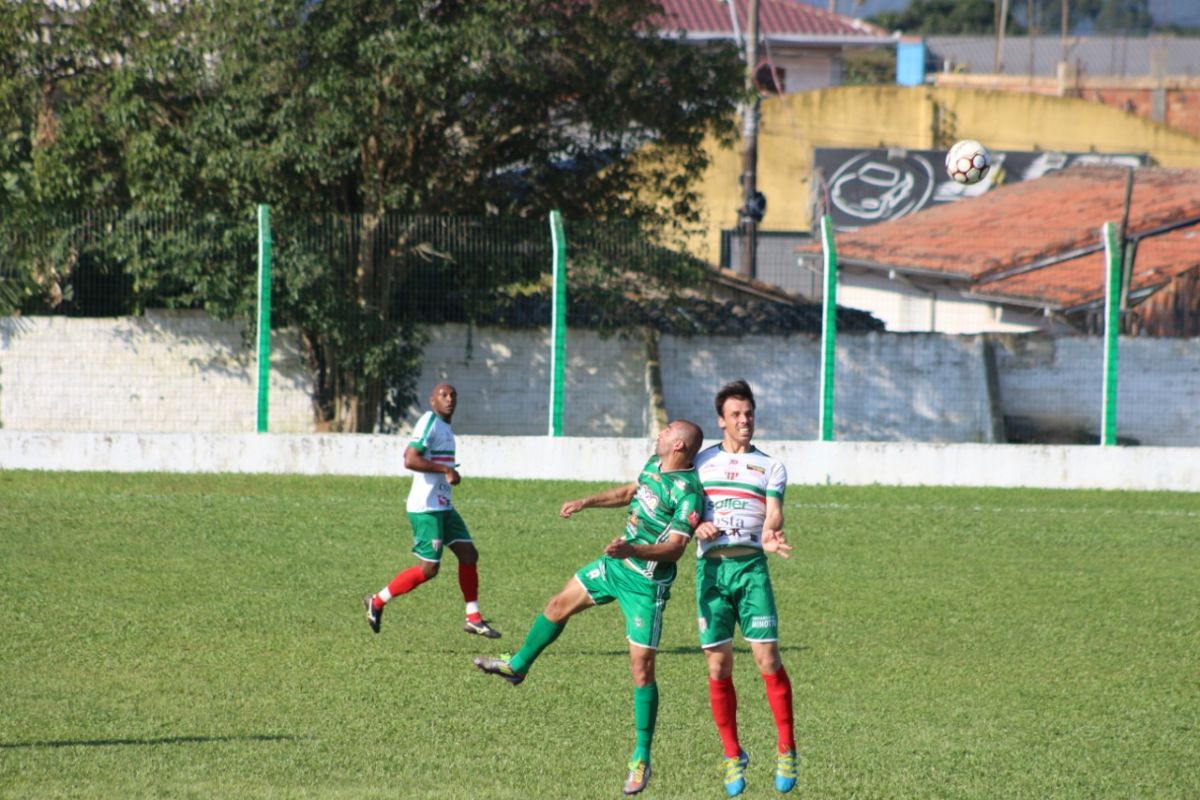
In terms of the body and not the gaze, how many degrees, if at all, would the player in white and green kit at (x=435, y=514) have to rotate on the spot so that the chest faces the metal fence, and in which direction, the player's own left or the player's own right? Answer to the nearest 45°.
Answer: approximately 135° to the player's own left

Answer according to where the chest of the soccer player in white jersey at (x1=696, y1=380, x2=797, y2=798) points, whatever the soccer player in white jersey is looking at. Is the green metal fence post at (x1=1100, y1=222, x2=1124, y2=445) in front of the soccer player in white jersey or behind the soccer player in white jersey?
behind

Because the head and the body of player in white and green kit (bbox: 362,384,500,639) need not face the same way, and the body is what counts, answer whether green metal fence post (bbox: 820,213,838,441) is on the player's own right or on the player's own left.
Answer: on the player's own left

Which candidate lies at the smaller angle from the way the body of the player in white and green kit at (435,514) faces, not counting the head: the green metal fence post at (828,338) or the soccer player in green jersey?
the soccer player in green jersey

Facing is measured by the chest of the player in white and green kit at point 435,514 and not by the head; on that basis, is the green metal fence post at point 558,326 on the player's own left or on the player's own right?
on the player's own left

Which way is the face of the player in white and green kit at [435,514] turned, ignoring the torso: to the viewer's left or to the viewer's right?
to the viewer's right

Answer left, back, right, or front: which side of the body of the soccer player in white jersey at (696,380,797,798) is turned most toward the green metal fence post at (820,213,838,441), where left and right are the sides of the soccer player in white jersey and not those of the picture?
back

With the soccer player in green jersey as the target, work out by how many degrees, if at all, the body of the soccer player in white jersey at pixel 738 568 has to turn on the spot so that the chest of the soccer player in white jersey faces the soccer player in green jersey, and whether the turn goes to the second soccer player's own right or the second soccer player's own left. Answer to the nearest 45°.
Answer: approximately 90° to the second soccer player's own right

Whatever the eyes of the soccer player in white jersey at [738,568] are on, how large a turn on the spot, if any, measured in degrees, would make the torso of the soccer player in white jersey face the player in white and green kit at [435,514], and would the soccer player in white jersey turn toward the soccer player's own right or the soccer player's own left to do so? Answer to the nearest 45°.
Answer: approximately 135° to the soccer player's own right
